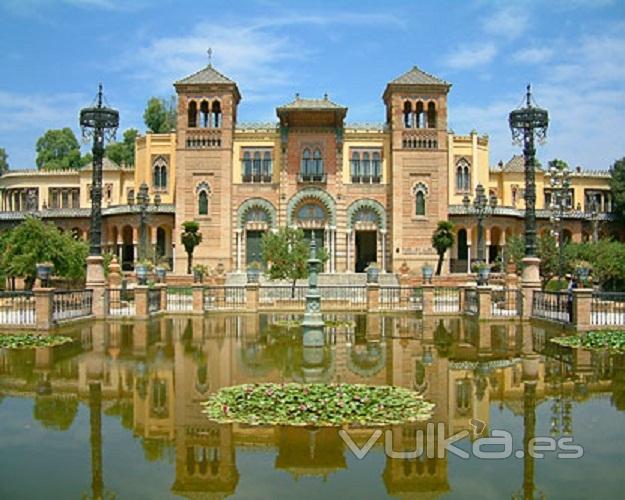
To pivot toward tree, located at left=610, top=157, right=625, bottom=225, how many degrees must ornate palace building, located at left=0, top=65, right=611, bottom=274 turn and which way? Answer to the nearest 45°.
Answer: approximately 90° to its left

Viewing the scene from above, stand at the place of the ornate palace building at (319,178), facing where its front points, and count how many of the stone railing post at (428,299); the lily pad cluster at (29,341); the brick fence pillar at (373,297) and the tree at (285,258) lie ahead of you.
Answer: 4

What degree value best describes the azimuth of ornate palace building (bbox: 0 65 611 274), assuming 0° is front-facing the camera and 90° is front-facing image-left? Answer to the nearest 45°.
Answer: approximately 0°

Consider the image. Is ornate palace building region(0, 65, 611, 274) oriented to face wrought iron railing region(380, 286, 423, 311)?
yes

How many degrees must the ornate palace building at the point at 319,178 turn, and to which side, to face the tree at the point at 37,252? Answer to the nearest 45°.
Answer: approximately 45° to its right

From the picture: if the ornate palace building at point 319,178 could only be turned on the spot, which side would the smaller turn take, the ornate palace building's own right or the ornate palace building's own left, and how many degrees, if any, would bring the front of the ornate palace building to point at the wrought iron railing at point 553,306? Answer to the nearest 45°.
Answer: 0° — it already faces it

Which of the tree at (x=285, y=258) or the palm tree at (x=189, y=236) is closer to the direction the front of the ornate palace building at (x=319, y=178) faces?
the tree

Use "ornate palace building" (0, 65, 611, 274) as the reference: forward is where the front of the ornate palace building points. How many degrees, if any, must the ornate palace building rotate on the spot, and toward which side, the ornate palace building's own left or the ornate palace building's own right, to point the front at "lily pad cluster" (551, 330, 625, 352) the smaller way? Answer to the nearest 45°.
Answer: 0° — it already faces it

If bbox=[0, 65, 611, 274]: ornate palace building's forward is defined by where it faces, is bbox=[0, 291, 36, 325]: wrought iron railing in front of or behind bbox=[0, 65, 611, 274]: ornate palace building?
in front

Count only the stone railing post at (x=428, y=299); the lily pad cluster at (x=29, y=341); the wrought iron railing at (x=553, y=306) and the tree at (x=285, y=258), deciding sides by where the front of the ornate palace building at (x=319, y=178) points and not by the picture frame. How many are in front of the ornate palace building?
4

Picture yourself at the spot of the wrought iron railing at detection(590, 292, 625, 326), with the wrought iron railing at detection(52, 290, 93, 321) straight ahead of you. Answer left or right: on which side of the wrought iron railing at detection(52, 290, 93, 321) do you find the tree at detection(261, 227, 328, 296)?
right

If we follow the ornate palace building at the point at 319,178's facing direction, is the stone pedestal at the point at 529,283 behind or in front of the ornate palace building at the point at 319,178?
in front

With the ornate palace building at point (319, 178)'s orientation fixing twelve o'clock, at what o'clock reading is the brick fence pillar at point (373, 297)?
The brick fence pillar is roughly at 12 o'clock from the ornate palace building.
